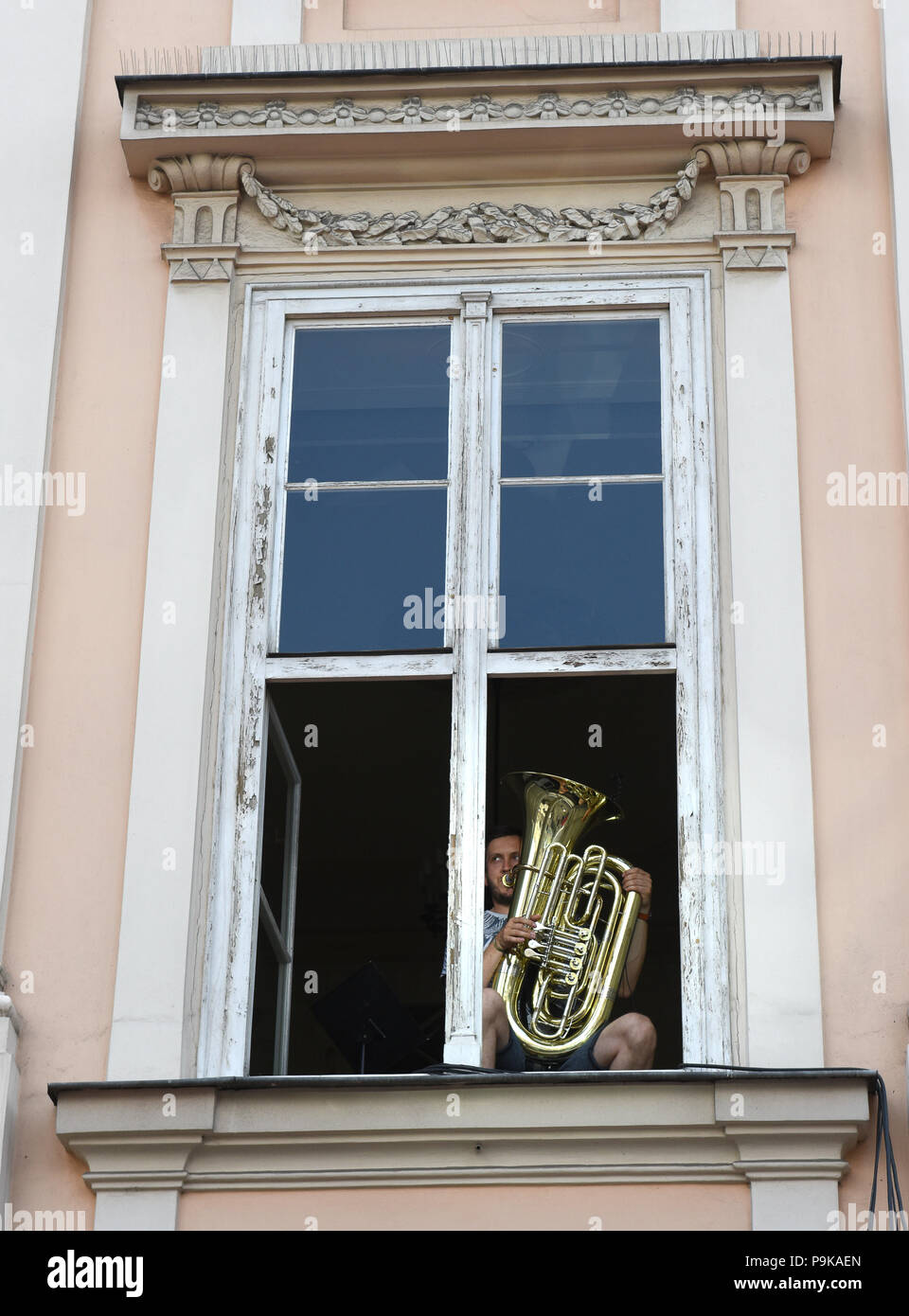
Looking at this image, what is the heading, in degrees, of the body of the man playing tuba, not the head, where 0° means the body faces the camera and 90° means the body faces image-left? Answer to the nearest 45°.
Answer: approximately 0°

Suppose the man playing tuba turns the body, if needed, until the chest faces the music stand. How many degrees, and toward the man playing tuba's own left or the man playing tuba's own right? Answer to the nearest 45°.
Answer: approximately 135° to the man playing tuba's own right

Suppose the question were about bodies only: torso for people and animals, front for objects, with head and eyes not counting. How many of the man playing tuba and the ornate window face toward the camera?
2

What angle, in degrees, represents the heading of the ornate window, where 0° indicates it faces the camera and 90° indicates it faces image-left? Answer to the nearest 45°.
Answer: approximately 0°
